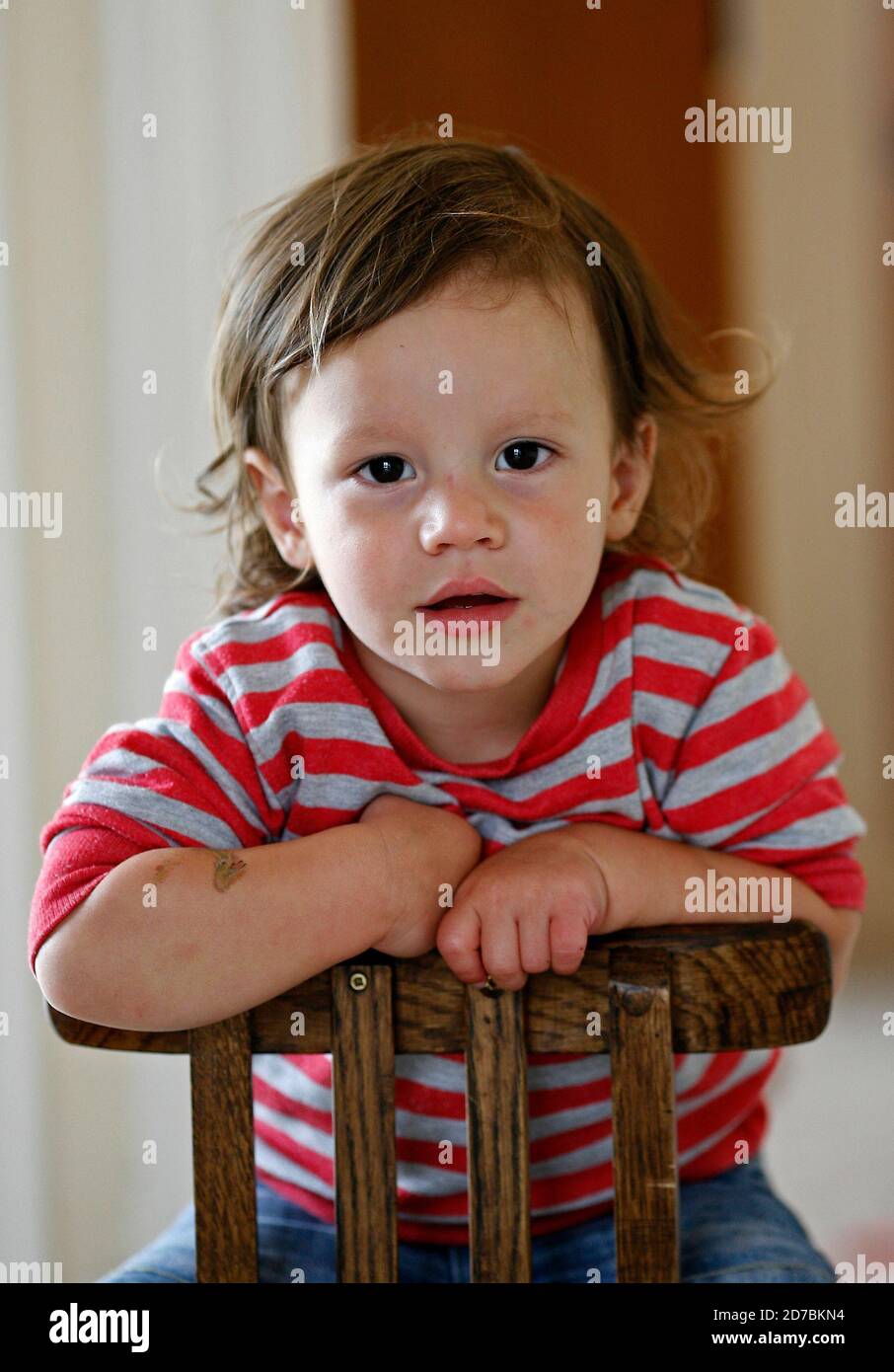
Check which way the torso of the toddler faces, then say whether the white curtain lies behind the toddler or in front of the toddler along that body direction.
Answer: behind

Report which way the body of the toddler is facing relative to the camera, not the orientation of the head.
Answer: toward the camera

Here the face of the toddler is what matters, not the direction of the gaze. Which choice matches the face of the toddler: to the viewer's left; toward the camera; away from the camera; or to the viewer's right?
toward the camera
